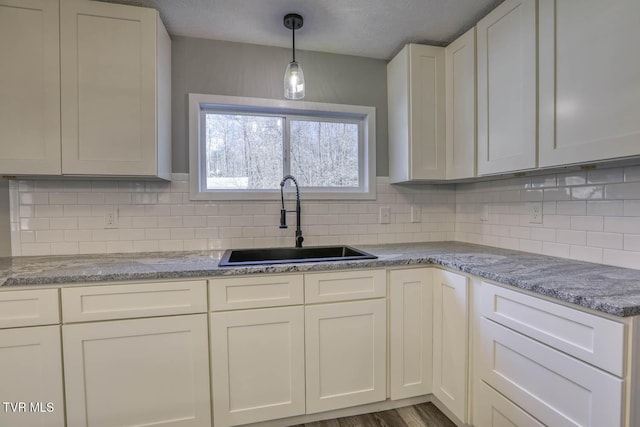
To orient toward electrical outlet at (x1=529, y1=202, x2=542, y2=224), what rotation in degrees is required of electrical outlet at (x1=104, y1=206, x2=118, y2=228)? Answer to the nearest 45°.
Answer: approximately 45° to its left

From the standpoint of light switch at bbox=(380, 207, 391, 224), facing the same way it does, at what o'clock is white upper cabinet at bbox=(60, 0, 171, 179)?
The white upper cabinet is roughly at 2 o'clock from the light switch.

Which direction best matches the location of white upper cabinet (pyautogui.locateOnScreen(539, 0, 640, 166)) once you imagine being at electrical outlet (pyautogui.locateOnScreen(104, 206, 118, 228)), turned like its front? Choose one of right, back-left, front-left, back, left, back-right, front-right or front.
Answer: front-left

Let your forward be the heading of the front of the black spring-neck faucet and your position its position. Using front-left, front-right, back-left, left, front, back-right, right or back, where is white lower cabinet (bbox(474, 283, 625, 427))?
left

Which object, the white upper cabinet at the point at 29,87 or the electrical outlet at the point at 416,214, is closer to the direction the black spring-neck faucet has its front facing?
the white upper cabinet

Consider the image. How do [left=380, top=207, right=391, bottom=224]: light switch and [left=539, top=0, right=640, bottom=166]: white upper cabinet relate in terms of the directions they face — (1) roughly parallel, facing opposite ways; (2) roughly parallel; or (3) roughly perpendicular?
roughly perpendicular

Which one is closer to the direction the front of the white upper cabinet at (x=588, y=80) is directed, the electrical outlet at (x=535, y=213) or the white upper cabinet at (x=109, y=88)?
the white upper cabinet

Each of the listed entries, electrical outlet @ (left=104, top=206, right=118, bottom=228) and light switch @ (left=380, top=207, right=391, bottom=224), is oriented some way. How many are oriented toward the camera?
2

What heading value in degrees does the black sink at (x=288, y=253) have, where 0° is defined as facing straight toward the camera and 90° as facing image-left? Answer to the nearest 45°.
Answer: approximately 0°

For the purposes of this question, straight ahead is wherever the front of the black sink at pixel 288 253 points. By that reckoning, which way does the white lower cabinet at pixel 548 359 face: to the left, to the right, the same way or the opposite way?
to the right

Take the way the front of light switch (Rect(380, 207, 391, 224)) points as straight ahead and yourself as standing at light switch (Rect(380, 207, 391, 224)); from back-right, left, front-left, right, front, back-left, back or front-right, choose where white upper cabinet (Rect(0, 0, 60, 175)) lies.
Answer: front-right

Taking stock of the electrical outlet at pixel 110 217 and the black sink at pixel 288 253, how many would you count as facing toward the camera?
2

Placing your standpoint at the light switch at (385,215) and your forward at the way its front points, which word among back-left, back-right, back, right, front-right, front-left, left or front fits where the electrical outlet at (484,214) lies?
left
